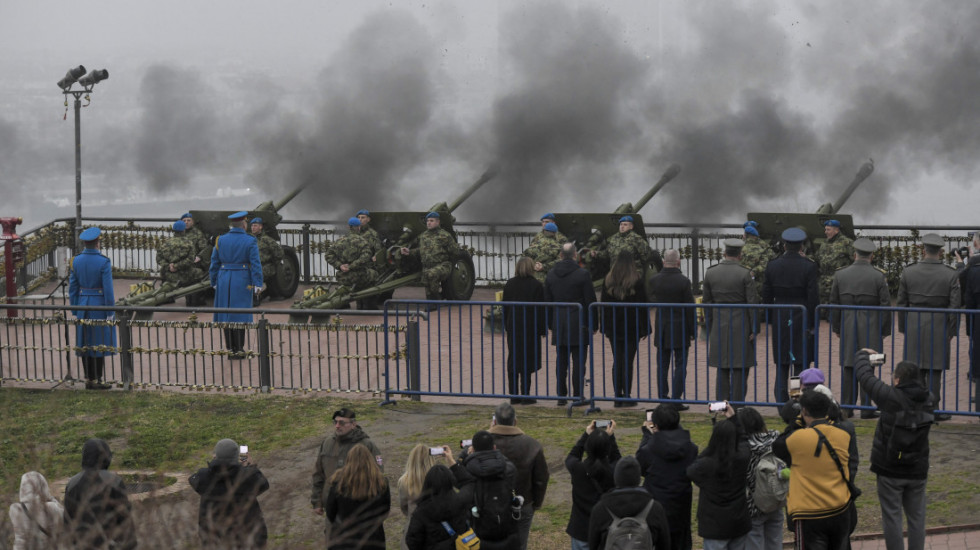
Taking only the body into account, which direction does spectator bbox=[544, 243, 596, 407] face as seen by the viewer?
away from the camera

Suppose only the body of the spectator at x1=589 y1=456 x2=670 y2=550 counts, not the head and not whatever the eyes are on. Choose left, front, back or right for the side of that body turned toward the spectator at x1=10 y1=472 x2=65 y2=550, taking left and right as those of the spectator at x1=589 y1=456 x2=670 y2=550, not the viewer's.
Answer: left

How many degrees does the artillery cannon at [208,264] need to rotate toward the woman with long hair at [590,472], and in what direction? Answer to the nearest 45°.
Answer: approximately 135° to its right

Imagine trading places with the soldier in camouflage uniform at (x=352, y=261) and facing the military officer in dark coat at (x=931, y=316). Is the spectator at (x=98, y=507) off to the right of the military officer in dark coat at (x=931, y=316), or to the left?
right

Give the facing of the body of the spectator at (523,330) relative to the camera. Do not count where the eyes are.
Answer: away from the camera

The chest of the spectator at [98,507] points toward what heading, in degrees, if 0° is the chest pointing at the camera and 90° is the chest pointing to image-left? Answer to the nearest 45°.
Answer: approximately 180°

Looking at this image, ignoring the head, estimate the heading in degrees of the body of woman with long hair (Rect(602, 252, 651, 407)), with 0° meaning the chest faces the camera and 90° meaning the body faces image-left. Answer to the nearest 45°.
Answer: approximately 180°

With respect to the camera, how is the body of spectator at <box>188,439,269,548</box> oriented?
away from the camera

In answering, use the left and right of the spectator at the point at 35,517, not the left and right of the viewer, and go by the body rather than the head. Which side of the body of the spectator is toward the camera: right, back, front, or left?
back

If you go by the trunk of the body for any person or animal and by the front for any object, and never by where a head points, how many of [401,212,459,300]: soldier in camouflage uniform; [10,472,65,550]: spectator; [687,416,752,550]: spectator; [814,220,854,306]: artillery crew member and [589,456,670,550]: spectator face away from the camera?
3

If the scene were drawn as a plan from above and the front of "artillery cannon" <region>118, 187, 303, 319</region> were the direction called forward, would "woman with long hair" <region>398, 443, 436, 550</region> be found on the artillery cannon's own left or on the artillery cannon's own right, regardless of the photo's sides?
on the artillery cannon's own right
